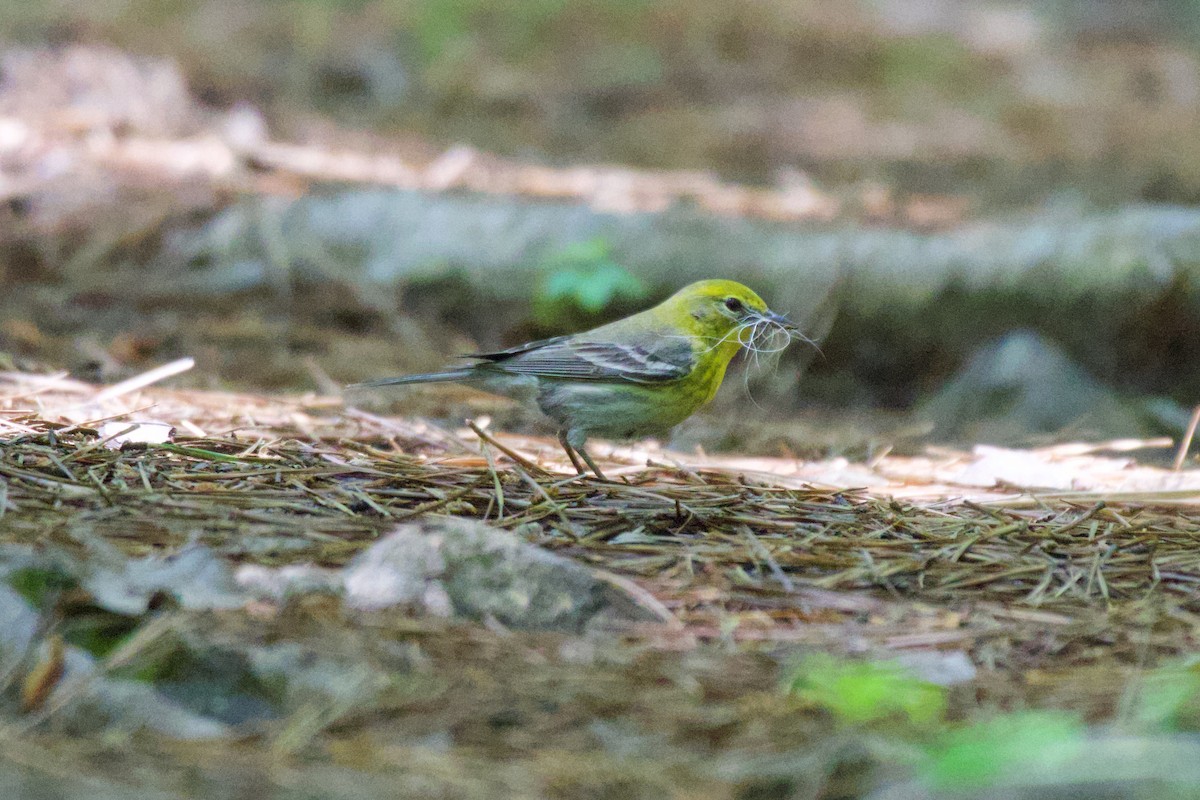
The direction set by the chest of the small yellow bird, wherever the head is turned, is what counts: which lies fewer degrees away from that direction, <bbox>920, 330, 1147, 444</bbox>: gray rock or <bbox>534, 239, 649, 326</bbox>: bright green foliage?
the gray rock

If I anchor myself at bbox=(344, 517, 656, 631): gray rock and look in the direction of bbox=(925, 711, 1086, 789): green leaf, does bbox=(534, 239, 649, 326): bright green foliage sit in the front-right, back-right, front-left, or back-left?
back-left

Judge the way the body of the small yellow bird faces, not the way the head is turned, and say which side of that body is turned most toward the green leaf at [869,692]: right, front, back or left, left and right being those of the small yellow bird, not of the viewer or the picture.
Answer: right

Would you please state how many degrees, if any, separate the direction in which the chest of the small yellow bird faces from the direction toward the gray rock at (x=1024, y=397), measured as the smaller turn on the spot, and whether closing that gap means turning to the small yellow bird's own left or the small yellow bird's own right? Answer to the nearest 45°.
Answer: approximately 45° to the small yellow bird's own left

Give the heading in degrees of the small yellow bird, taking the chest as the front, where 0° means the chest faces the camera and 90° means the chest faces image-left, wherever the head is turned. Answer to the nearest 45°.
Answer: approximately 270°

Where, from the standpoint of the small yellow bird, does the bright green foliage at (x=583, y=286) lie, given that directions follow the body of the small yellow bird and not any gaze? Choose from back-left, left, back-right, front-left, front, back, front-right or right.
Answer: left

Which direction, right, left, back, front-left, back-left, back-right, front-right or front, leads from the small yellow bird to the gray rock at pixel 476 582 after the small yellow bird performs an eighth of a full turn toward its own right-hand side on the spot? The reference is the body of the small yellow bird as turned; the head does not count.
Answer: front-right

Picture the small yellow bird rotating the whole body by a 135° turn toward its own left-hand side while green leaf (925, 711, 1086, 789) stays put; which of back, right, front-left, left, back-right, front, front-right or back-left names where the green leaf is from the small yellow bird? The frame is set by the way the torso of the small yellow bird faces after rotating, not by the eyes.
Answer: back-left
